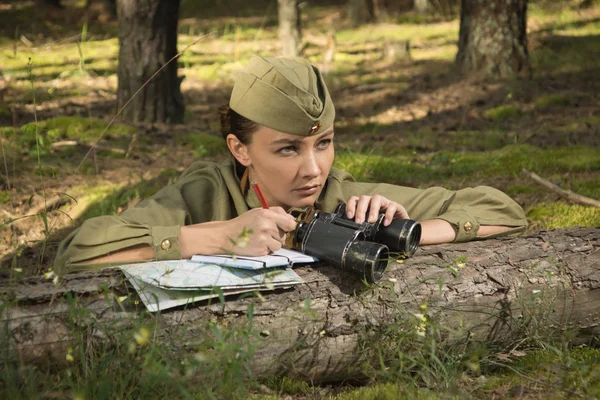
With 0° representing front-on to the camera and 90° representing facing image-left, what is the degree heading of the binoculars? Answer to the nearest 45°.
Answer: approximately 315°

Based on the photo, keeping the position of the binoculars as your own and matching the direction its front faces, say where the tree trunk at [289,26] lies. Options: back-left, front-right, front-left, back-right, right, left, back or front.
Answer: back-left

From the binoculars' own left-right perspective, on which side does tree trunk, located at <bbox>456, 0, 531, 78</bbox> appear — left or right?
on its left

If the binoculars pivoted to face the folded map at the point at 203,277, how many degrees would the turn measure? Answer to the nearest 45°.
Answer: approximately 90° to its right

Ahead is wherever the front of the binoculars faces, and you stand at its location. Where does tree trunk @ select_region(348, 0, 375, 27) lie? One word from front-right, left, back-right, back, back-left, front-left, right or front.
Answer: back-left

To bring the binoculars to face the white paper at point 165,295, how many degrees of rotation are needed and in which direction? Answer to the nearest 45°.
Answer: approximately 90° to its right

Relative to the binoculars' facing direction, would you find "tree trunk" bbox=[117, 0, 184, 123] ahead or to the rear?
to the rear
